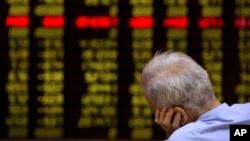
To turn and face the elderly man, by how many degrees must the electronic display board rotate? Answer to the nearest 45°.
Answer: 0° — it already faces them

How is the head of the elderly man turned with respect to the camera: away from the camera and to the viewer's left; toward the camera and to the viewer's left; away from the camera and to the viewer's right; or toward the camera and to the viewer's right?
away from the camera and to the viewer's left

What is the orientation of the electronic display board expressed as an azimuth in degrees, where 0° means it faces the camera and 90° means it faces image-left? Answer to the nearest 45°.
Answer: approximately 0°
